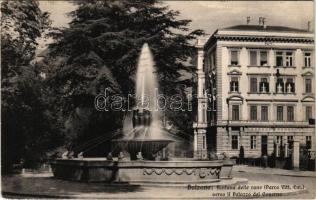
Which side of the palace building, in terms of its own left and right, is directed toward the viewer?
front

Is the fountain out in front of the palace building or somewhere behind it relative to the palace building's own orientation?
in front

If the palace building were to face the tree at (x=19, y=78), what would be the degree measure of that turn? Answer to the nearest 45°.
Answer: approximately 45° to its right
